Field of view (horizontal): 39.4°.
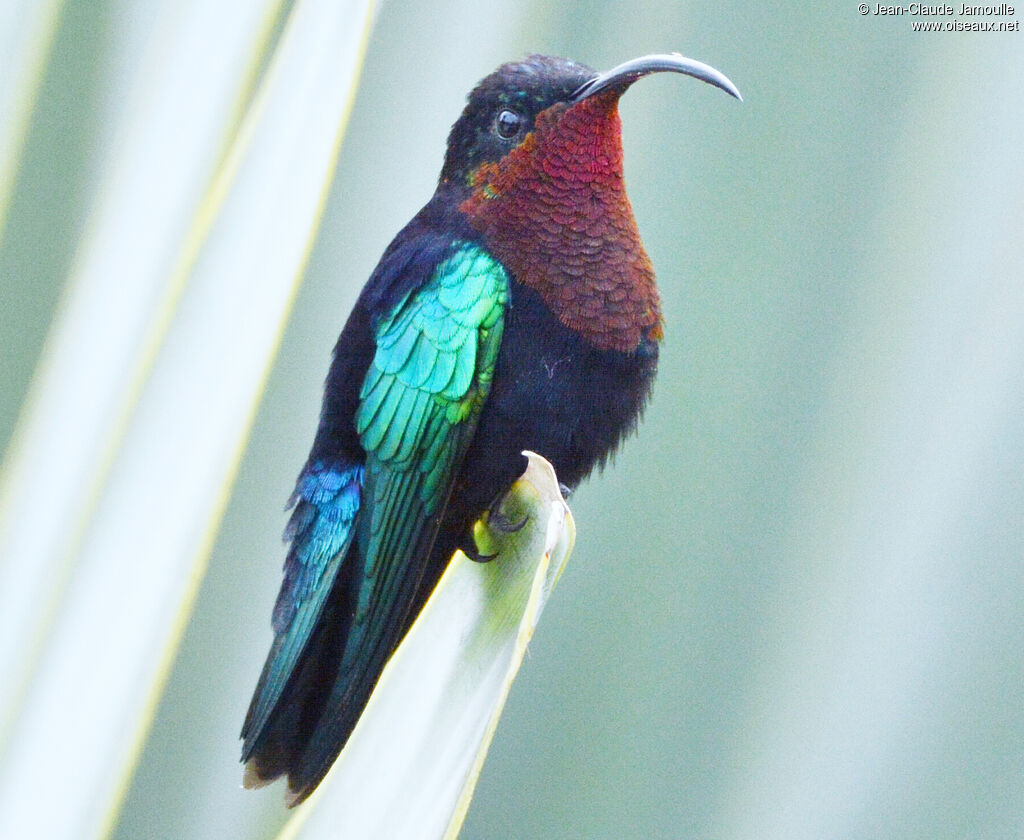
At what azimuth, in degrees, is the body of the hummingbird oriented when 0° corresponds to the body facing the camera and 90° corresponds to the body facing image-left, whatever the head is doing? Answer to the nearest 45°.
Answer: approximately 270°
